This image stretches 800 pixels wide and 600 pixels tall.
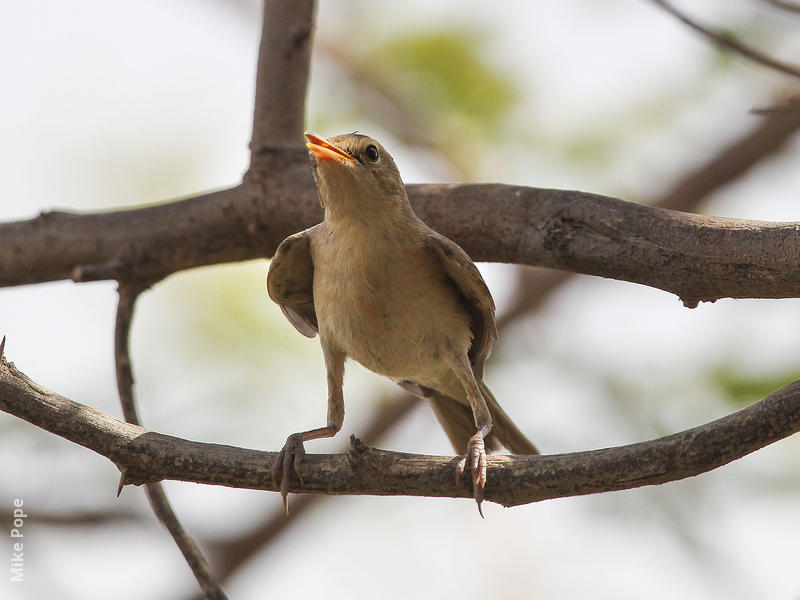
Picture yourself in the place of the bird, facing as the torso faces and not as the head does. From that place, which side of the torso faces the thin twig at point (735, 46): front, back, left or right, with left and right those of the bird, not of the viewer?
back

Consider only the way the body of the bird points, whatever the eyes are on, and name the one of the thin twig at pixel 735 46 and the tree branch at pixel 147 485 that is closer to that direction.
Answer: the tree branch

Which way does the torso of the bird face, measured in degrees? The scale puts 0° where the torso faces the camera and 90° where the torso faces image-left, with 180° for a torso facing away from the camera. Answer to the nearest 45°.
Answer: approximately 45°

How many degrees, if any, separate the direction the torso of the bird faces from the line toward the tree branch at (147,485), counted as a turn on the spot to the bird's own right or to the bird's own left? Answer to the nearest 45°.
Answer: approximately 45° to the bird's own right
